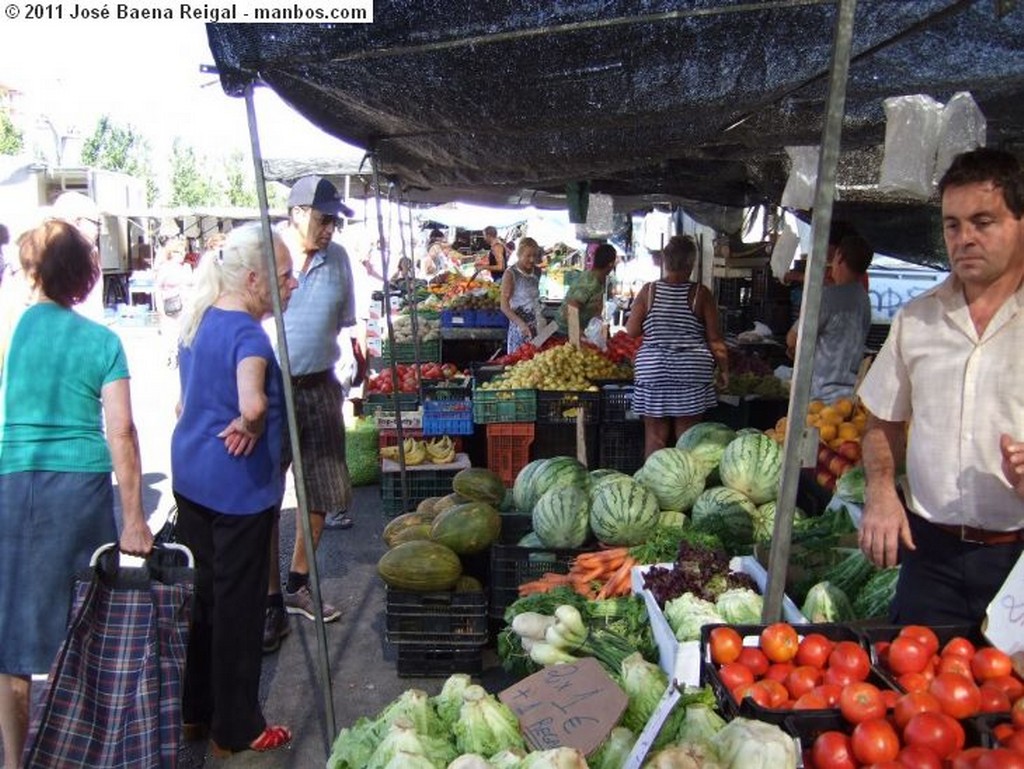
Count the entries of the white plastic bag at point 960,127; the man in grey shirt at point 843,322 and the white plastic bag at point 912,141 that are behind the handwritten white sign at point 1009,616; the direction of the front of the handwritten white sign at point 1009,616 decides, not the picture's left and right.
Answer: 3

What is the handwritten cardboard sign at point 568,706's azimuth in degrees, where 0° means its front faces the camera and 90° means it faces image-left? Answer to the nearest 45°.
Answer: approximately 0°

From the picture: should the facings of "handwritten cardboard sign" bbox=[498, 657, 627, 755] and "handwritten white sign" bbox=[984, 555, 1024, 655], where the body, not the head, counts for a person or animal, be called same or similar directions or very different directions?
same or similar directions

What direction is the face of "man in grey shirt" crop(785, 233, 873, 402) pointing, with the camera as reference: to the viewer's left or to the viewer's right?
to the viewer's left

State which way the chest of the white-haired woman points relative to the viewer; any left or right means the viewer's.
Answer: facing away from the viewer and to the right of the viewer

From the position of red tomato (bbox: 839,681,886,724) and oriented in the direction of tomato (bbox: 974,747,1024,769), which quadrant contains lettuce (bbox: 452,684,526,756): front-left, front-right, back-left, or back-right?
back-right

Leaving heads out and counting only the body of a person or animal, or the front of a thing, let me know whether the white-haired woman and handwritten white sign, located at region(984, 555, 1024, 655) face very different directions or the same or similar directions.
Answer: very different directions

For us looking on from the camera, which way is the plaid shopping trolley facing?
facing the viewer

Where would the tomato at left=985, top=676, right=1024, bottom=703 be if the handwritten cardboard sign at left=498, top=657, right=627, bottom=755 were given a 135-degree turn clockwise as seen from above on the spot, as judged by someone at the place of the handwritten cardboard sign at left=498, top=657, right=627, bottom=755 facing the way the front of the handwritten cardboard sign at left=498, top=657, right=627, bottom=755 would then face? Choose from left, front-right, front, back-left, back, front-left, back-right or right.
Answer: back-right

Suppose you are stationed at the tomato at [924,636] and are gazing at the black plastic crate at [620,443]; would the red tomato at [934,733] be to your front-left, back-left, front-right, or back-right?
back-left

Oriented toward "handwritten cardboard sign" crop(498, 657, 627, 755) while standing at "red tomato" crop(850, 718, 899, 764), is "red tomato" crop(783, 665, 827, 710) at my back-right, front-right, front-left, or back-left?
front-right

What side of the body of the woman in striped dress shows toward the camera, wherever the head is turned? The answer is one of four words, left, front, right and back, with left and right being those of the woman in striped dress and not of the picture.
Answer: back

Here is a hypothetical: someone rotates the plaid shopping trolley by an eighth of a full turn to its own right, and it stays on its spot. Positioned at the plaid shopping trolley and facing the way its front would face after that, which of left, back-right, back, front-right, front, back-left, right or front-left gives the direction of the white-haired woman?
back

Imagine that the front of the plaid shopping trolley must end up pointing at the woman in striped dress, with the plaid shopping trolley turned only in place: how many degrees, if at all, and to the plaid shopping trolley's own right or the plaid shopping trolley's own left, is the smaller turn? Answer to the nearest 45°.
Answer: approximately 135° to the plaid shopping trolley's own left

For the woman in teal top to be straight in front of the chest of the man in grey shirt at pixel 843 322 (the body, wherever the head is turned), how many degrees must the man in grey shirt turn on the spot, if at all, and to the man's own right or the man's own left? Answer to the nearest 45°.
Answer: approximately 90° to the man's own left

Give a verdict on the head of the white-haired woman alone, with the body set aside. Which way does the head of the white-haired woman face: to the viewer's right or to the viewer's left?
to the viewer's right
